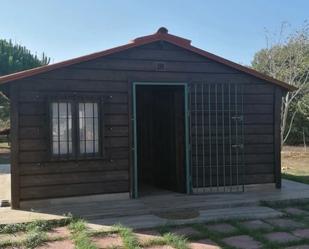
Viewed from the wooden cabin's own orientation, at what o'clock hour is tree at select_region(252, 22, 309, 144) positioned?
The tree is roughly at 7 o'clock from the wooden cabin.

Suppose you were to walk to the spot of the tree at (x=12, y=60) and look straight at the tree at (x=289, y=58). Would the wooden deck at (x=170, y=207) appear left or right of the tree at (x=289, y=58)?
right

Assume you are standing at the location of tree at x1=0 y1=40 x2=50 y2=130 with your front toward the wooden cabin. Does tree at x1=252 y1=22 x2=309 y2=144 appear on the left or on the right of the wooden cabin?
left

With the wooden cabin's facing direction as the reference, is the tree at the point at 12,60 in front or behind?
behind

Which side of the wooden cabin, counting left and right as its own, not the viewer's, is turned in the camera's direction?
front
